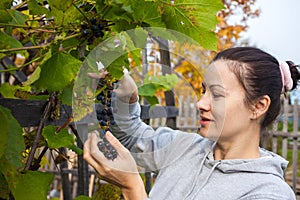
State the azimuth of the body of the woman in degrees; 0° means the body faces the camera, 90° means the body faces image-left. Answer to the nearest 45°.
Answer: approximately 45°

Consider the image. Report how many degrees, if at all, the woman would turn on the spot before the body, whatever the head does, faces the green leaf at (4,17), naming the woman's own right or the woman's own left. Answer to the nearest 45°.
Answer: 0° — they already face it

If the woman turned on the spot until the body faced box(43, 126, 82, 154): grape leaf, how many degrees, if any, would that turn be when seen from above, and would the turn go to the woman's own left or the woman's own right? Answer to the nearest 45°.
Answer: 0° — they already face it

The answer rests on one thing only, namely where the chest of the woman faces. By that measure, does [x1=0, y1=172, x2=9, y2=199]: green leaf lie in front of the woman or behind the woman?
in front

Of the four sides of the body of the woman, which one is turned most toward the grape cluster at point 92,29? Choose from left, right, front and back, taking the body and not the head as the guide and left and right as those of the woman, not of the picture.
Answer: front

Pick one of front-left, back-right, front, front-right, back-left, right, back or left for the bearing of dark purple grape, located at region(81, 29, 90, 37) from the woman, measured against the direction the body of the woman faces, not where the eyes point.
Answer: front

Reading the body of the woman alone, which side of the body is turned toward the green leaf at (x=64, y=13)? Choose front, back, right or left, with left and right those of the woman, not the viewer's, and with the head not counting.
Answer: front

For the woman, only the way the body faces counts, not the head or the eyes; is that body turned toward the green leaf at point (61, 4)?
yes
